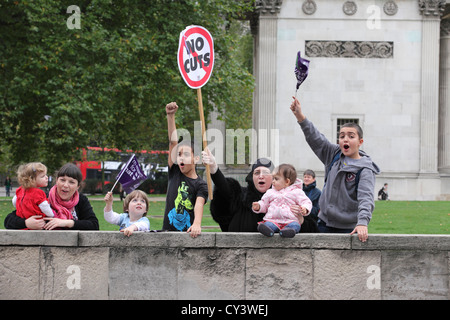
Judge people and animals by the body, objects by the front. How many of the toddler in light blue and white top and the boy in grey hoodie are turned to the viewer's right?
0

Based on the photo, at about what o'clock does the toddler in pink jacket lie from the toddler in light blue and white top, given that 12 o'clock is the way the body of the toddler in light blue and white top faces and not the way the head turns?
The toddler in pink jacket is roughly at 10 o'clock from the toddler in light blue and white top.

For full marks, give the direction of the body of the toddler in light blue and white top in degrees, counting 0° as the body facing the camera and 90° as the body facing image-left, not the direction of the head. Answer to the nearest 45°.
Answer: approximately 0°

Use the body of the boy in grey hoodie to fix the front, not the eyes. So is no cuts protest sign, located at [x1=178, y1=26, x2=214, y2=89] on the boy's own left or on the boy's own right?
on the boy's own right

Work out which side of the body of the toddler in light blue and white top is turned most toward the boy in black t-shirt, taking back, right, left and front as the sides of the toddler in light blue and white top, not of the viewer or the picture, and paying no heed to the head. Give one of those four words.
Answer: left

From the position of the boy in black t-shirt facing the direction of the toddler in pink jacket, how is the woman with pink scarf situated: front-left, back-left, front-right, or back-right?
back-right

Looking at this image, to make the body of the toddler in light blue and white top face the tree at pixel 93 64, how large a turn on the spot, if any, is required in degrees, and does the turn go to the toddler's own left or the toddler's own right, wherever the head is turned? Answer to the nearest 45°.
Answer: approximately 180°

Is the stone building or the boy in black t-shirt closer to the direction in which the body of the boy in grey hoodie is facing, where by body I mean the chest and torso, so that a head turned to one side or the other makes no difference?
the boy in black t-shirt
